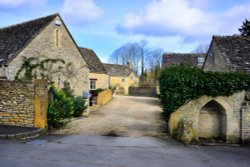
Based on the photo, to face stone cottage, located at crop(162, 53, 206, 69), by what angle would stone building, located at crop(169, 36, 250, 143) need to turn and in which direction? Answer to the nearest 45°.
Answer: approximately 180°

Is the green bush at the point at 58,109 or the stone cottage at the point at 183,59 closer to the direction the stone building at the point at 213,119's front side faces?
the green bush

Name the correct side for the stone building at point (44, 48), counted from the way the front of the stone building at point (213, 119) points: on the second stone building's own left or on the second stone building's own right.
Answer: on the second stone building's own right

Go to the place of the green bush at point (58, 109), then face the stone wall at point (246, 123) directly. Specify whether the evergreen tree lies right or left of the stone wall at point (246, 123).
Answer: left

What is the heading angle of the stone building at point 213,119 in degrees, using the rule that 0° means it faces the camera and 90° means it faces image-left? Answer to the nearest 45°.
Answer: approximately 0°

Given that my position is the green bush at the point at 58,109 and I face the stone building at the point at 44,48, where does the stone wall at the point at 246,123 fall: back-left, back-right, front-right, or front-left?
back-right
